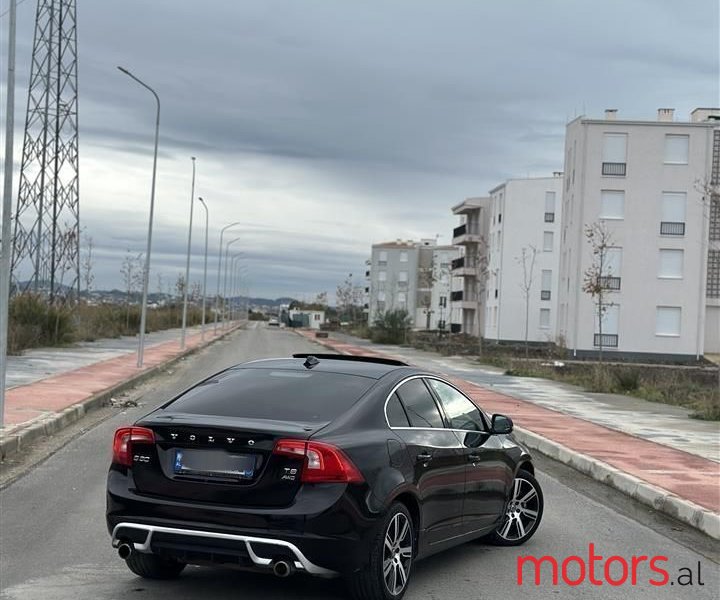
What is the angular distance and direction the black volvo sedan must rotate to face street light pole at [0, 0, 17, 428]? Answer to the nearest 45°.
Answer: approximately 90° to its left

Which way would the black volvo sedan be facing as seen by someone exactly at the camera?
facing away from the viewer and to the right of the viewer

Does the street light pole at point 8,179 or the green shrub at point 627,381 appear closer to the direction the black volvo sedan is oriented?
the green shrub
